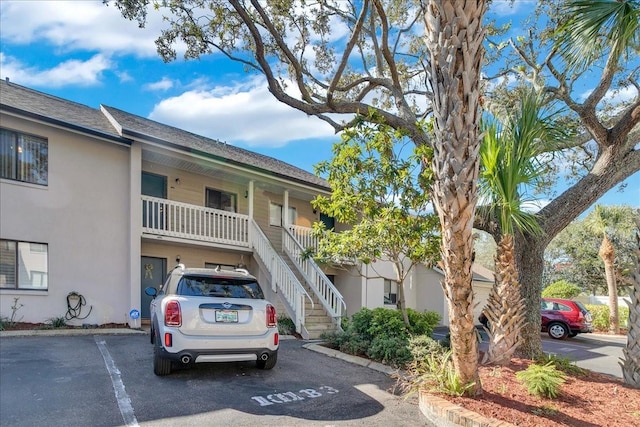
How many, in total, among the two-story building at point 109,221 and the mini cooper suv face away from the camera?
1

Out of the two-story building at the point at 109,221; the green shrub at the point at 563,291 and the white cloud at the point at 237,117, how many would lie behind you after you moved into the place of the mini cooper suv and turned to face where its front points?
0

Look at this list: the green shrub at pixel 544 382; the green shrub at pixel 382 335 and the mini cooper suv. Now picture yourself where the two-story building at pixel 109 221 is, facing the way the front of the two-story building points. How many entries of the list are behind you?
0

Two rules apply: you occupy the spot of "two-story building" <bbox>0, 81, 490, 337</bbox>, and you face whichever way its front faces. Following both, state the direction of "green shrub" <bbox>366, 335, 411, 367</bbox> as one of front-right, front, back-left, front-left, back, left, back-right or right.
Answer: front

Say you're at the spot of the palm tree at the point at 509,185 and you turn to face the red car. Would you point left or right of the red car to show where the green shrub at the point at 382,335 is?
left

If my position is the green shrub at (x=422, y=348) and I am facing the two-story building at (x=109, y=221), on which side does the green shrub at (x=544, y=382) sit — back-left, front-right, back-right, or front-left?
back-left

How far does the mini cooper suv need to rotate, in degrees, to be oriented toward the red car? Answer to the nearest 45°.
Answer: approximately 45° to its right

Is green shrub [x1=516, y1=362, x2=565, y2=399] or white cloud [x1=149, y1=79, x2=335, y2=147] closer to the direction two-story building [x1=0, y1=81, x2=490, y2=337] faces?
the green shrub

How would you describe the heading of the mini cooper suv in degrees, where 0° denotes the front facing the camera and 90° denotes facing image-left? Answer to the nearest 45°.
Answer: approximately 180°

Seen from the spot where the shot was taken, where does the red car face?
facing away from the viewer and to the left of the viewer

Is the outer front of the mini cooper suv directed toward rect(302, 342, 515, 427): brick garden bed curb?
no

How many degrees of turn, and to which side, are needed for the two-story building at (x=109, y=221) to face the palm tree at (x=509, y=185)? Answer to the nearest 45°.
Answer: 0° — it already faces it

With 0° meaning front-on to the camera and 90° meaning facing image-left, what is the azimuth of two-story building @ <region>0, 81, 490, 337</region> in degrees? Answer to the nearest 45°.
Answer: approximately 315°

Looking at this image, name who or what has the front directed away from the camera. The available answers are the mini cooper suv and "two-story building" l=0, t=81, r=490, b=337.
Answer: the mini cooper suv

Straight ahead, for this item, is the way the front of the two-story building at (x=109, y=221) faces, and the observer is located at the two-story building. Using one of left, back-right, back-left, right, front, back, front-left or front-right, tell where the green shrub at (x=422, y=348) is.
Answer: front
